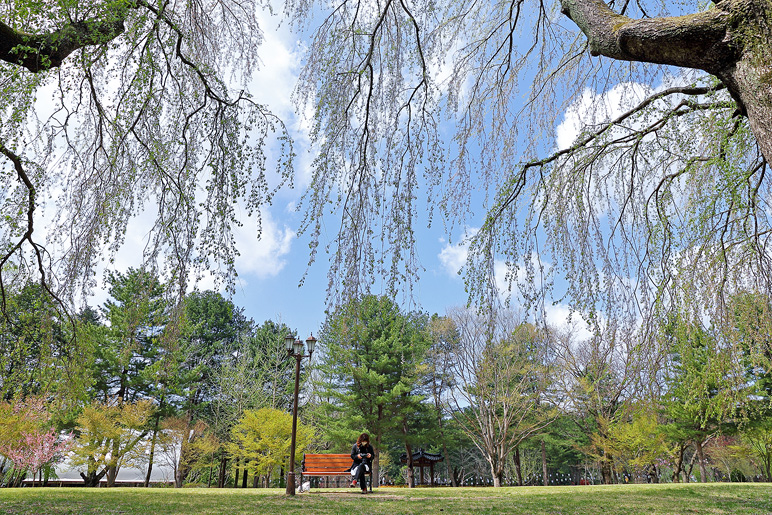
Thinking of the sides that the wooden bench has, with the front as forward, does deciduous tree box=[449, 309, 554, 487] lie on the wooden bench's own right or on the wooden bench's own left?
on the wooden bench's own left

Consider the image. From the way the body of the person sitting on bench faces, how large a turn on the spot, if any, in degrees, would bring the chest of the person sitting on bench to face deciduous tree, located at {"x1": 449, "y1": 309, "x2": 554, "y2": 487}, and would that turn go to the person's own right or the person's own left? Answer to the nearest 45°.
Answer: approximately 135° to the person's own left

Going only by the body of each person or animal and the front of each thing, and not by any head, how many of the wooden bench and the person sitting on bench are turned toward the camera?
2

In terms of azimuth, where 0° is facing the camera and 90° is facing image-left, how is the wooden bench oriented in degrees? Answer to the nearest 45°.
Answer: approximately 0°

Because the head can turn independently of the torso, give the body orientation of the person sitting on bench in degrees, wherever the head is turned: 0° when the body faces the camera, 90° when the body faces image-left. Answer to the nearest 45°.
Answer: approximately 0°
